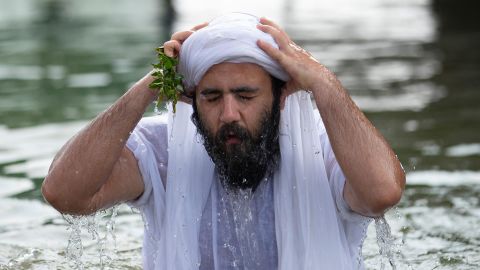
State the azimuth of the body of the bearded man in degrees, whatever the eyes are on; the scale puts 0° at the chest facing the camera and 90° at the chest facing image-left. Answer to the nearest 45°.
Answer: approximately 0°
